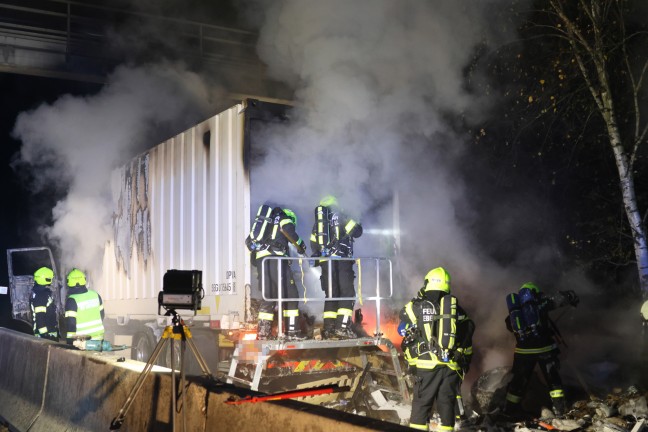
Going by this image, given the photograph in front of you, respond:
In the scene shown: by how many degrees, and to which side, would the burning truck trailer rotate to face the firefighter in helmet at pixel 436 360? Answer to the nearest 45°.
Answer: approximately 180°

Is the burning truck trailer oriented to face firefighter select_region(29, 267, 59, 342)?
yes

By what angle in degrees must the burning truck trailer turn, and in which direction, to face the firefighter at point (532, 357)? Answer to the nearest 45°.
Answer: approximately 135° to its right

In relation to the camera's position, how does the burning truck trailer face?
facing away from the viewer and to the left of the viewer

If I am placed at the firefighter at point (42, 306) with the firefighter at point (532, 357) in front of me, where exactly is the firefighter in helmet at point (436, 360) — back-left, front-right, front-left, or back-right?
front-right

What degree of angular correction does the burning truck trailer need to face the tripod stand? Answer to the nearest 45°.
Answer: approximately 135° to its left

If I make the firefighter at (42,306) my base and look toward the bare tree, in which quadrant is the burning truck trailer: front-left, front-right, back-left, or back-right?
front-right

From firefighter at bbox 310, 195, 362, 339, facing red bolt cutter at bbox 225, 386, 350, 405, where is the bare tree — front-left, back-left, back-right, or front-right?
back-left

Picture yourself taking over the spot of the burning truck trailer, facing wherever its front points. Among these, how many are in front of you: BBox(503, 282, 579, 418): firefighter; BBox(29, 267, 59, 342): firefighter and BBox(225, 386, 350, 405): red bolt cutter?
1
